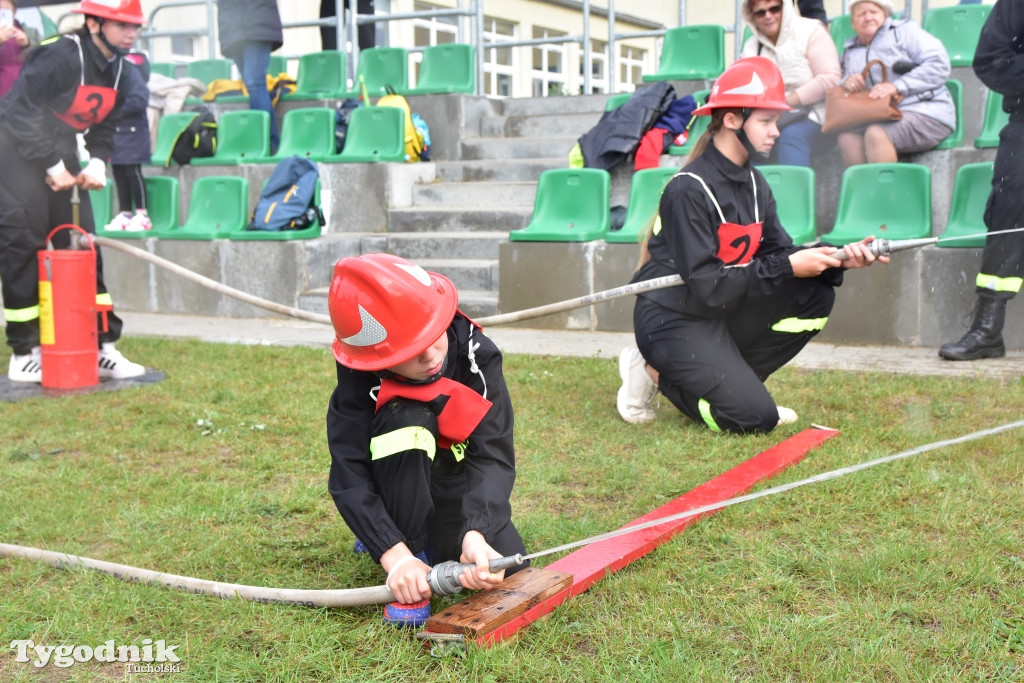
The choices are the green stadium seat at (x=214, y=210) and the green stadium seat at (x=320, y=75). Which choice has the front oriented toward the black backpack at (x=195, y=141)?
the green stadium seat at (x=320, y=75)

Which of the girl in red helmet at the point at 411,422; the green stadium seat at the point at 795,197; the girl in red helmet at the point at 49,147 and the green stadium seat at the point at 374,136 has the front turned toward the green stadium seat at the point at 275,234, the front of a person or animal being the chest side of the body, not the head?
the green stadium seat at the point at 374,136

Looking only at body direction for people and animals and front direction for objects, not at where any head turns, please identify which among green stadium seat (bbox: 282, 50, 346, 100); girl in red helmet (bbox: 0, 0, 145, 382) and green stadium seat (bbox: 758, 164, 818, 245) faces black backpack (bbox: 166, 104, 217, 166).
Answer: green stadium seat (bbox: 282, 50, 346, 100)

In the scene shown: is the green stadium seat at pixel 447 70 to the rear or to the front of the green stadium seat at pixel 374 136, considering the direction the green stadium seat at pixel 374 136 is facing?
to the rear

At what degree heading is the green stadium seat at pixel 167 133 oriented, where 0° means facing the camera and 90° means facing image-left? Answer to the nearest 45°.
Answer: approximately 45°

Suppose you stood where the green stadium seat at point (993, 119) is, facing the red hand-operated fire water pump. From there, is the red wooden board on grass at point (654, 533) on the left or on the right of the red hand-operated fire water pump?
left

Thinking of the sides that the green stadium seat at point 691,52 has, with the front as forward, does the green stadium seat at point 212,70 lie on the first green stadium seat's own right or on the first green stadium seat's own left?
on the first green stadium seat's own right

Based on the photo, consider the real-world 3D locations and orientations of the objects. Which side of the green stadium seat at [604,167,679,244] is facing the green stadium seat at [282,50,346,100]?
right

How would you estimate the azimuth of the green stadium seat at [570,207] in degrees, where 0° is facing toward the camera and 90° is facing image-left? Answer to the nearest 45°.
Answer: approximately 45°

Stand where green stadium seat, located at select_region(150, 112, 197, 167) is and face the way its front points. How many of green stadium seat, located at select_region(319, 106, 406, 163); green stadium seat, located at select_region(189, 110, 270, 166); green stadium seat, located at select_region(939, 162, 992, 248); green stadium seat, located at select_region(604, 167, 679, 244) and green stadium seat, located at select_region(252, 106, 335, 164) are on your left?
5

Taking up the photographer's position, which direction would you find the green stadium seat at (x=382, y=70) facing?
facing the viewer and to the left of the viewer

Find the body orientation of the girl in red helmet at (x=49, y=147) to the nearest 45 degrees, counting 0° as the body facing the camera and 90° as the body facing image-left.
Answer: approximately 315°
